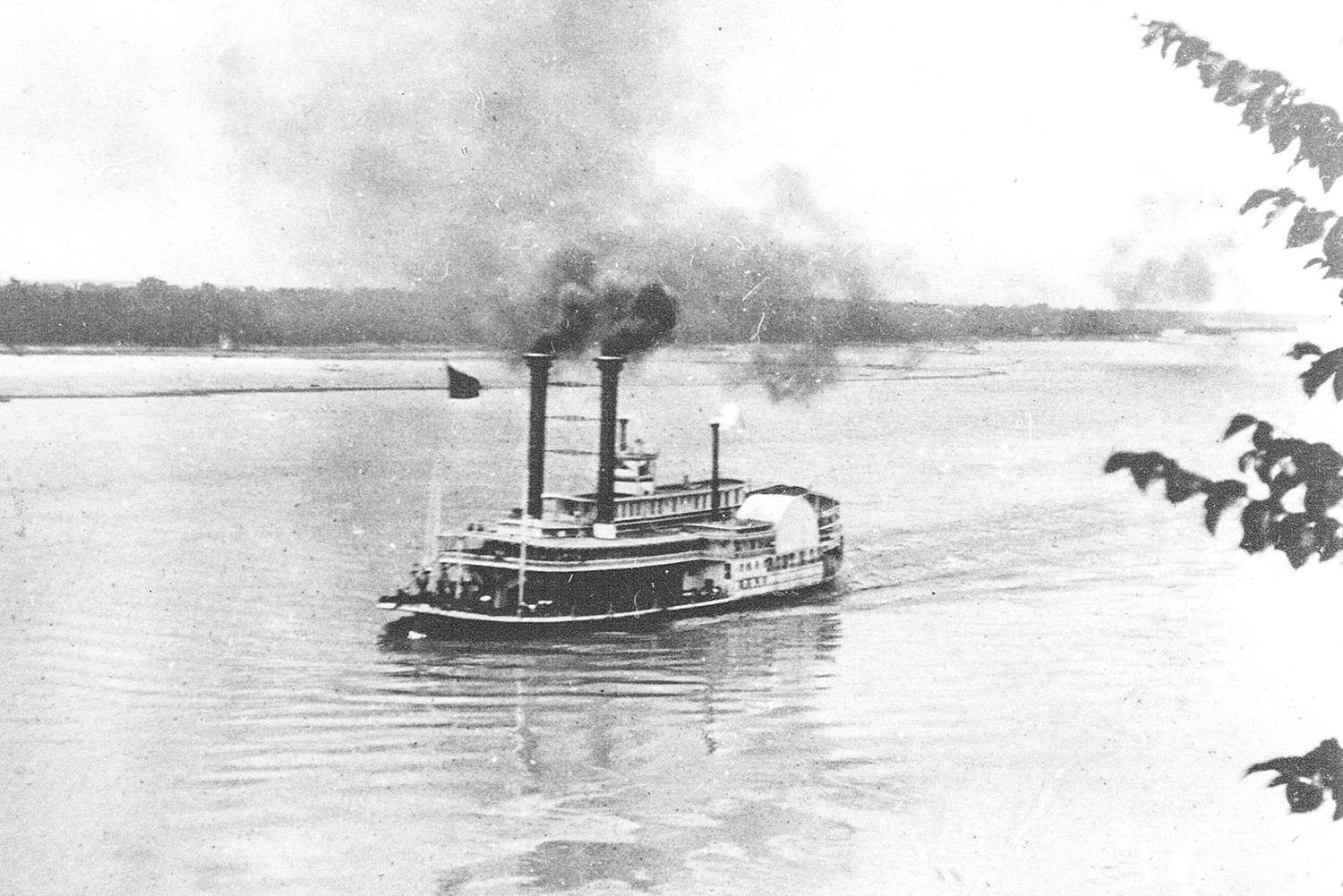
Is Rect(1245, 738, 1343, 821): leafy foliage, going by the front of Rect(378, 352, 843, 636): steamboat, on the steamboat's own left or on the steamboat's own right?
on the steamboat's own left
